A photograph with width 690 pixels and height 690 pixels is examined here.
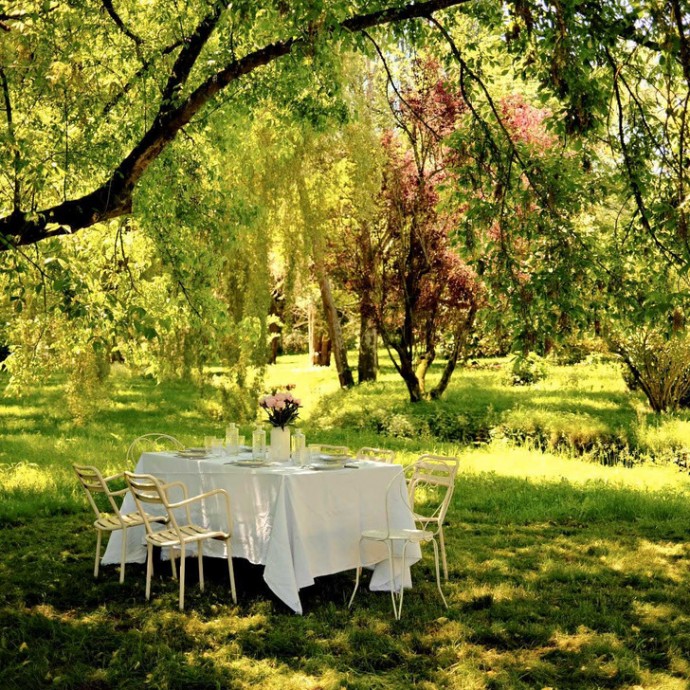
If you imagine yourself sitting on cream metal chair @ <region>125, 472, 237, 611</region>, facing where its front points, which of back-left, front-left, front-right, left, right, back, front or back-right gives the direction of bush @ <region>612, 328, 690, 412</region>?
front

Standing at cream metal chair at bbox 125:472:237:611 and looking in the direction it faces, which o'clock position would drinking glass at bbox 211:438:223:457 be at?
The drinking glass is roughly at 11 o'clock from the cream metal chair.

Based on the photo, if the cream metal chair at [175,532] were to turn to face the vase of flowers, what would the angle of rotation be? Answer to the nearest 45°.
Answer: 0° — it already faces it

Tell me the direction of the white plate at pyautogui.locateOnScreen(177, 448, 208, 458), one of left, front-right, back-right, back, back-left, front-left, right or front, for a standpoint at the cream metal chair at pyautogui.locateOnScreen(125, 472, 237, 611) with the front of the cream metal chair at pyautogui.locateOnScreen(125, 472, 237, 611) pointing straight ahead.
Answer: front-left

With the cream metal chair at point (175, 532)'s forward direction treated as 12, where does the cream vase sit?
The cream vase is roughly at 12 o'clock from the cream metal chair.

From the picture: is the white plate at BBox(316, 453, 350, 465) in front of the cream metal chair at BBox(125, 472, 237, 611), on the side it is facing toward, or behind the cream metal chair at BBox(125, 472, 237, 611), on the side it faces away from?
in front

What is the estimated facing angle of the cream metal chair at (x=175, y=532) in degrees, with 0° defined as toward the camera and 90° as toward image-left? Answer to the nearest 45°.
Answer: approximately 225°
